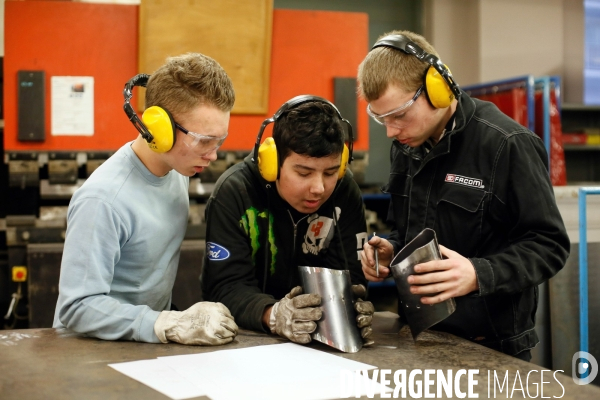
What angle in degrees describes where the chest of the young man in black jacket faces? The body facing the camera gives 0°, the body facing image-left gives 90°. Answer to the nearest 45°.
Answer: approximately 45°

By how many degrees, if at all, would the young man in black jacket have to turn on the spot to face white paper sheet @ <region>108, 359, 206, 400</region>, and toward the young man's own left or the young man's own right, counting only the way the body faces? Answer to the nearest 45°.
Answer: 0° — they already face it

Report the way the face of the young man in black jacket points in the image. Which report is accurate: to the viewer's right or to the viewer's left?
to the viewer's left

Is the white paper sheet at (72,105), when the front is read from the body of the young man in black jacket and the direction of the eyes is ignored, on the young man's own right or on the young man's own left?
on the young man's own right
